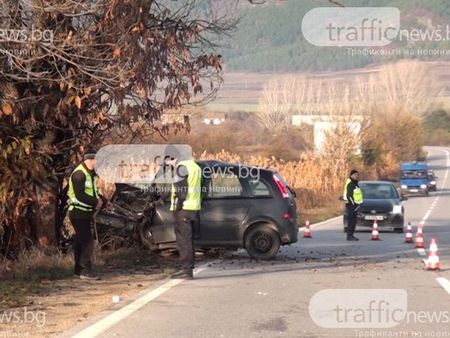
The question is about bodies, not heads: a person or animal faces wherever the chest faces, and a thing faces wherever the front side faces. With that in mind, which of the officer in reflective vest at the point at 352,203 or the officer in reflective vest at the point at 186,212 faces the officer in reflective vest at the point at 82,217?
the officer in reflective vest at the point at 186,212

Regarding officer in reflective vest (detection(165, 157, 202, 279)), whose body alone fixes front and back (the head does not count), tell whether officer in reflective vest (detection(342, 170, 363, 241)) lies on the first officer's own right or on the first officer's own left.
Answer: on the first officer's own right

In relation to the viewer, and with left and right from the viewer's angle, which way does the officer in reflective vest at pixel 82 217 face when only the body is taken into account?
facing to the right of the viewer

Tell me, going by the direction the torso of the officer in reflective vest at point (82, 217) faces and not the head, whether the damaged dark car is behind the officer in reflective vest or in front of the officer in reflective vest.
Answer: in front

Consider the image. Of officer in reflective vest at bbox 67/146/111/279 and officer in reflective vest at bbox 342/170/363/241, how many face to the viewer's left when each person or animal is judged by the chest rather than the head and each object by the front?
0

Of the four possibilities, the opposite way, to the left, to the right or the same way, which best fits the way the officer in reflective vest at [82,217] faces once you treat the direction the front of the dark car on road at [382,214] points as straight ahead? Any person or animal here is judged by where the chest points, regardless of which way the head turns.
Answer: to the left

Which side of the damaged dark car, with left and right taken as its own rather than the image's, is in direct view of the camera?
left

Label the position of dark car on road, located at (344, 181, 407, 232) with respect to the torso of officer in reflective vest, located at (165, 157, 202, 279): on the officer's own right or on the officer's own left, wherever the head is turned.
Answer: on the officer's own right

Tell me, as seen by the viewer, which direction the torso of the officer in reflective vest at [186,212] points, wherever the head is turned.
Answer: to the viewer's left
